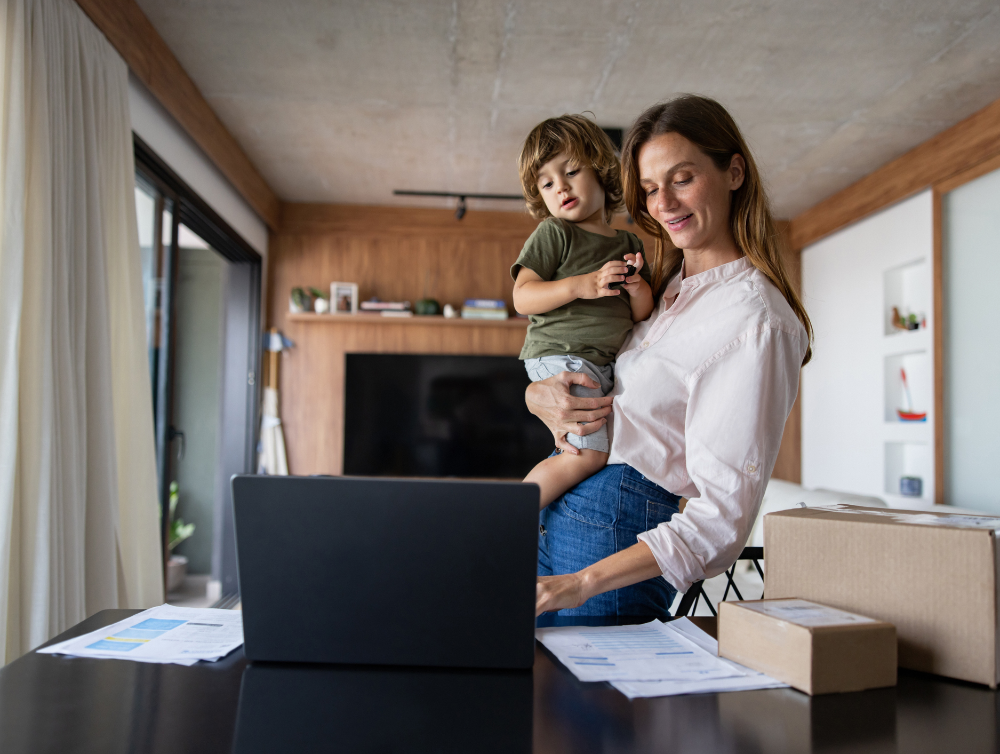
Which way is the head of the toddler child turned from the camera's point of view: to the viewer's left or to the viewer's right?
to the viewer's left

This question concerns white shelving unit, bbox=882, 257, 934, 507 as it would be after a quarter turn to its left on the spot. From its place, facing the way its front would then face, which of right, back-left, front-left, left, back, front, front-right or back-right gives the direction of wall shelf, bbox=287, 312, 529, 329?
back-right

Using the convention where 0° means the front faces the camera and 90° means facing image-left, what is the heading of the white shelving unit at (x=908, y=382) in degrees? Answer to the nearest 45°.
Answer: approximately 45°

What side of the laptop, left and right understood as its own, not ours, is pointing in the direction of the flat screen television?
front

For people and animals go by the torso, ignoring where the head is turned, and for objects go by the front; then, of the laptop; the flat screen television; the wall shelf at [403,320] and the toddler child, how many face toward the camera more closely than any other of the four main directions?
3

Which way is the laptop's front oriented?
away from the camera

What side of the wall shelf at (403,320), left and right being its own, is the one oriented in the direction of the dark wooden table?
front

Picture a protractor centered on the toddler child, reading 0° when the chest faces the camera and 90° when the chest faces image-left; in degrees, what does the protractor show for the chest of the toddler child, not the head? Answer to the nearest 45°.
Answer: approximately 0°

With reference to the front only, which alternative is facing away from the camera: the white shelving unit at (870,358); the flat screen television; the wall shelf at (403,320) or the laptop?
the laptop

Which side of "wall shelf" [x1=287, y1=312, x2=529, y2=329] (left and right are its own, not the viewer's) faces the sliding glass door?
right
